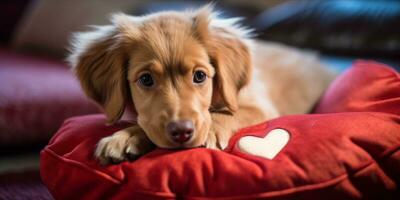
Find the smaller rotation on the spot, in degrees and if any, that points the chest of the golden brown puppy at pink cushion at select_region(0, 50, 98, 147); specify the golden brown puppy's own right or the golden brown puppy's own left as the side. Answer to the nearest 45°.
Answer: approximately 90° to the golden brown puppy's own right

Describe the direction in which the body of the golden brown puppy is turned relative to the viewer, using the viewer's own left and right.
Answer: facing the viewer and to the left of the viewer
